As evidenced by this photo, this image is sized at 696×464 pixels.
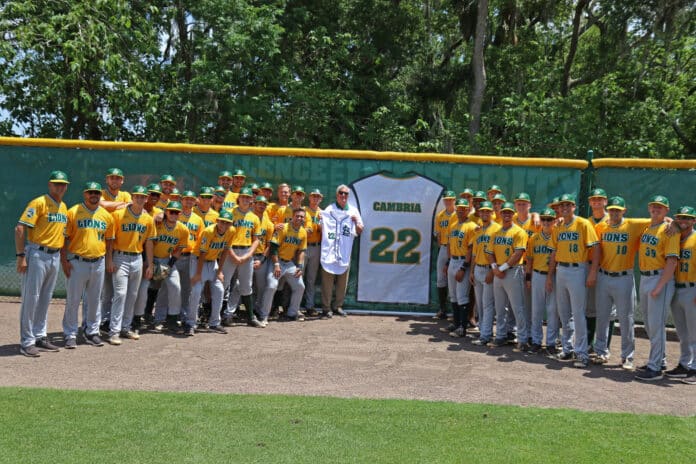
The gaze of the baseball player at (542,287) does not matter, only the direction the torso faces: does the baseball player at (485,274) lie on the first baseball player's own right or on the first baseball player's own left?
on the first baseball player's own right

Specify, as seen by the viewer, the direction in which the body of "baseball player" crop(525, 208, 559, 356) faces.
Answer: toward the camera

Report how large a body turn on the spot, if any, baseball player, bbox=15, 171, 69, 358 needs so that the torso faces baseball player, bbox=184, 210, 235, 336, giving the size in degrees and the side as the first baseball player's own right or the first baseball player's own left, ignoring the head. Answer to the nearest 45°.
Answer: approximately 45° to the first baseball player's own left

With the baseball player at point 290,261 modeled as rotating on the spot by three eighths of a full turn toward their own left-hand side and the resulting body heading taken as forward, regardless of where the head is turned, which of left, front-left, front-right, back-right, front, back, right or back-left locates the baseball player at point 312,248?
front

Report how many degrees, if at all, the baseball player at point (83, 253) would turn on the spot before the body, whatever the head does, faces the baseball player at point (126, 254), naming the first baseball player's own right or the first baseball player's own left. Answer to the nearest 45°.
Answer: approximately 135° to the first baseball player's own left

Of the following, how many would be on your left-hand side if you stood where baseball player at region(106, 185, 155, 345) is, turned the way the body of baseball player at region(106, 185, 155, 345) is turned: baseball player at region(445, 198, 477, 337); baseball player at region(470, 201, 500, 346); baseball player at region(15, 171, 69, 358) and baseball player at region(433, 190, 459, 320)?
3

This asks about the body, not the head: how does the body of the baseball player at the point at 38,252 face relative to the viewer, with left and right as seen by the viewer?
facing the viewer and to the right of the viewer

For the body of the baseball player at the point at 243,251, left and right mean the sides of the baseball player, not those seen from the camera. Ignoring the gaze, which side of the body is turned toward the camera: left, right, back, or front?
front

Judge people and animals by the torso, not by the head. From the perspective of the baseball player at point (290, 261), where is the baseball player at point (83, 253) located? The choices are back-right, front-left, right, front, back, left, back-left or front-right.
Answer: front-right

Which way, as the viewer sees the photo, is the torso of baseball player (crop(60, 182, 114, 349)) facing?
toward the camera

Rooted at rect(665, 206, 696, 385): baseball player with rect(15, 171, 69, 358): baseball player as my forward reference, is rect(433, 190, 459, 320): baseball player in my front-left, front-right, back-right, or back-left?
front-right

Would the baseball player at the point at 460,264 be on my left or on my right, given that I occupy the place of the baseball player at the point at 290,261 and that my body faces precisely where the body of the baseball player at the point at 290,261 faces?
on my left

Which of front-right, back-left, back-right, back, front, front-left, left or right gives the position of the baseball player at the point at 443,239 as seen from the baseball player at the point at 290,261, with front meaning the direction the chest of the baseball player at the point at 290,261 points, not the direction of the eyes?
left

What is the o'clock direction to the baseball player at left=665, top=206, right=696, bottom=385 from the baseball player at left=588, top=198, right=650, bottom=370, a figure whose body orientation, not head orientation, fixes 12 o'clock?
the baseball player at left=665, top=206, right=696, bottom=385 is roughly at 9 o'clock from the baseball player at left=588, top=198, right=650, bottom=370.

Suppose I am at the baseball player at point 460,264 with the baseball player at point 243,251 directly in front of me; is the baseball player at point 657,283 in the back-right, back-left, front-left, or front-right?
back-left
